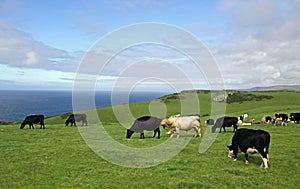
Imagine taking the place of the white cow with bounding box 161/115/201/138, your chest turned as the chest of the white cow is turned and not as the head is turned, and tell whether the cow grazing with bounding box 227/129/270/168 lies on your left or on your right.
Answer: on your left

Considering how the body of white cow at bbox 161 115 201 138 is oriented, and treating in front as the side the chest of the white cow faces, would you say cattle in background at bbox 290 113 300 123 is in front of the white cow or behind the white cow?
behind

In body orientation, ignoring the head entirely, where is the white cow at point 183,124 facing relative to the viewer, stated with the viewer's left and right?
facing to the left of the viewer

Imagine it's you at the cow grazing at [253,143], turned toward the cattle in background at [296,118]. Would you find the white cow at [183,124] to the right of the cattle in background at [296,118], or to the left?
left
